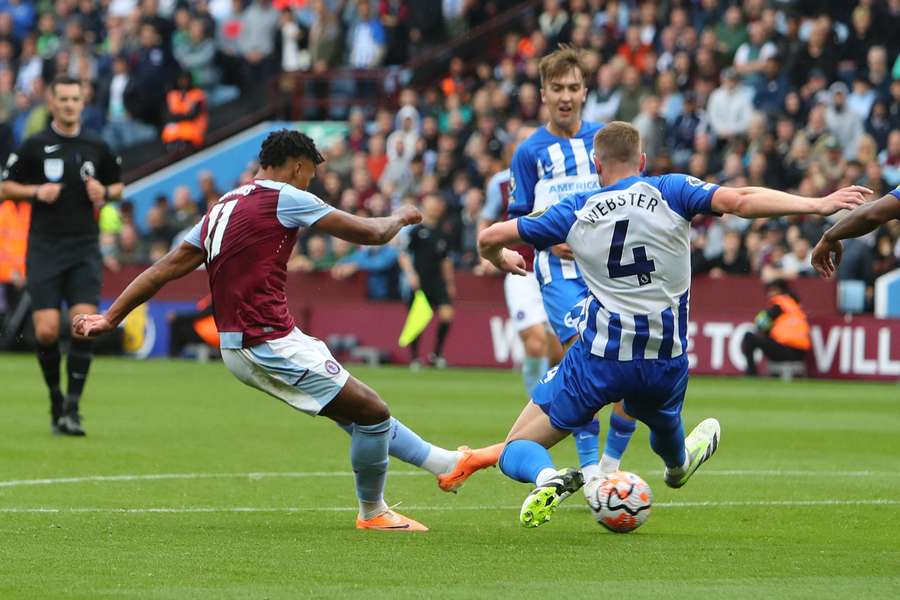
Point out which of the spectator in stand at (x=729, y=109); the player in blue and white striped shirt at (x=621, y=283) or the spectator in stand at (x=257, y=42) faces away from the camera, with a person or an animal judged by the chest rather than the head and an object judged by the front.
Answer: the player in blue and white striped shirt

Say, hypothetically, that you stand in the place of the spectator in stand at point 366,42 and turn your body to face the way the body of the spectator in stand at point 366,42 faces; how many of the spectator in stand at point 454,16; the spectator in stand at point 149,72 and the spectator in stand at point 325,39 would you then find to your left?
1

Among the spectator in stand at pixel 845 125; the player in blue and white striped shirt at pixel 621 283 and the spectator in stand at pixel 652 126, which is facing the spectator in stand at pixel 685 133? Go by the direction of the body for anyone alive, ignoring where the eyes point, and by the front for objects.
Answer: the player in blue and white striped shirt

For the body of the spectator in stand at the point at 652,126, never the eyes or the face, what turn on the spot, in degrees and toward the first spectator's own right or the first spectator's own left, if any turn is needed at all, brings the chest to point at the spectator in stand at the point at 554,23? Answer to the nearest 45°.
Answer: approximately 135° to the first spectator's own right

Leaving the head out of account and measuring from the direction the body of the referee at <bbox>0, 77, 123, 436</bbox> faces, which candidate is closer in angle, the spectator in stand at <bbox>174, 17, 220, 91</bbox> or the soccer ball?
the soccer ball

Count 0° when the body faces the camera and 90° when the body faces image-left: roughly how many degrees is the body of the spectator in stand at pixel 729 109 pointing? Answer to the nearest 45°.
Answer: approximately 0°

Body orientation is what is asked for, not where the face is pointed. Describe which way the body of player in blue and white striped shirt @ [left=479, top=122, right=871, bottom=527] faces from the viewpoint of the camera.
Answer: away from the camera

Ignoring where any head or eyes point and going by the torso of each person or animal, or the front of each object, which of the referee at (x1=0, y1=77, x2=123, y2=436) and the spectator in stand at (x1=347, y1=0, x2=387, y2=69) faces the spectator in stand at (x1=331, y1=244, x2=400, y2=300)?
the spectator in stand at (x1=347, y1=0, x2=387, y2=69)

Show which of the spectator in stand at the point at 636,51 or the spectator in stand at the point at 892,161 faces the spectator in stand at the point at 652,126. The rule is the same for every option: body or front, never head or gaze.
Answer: the spectator in stand at the point at 636,51
